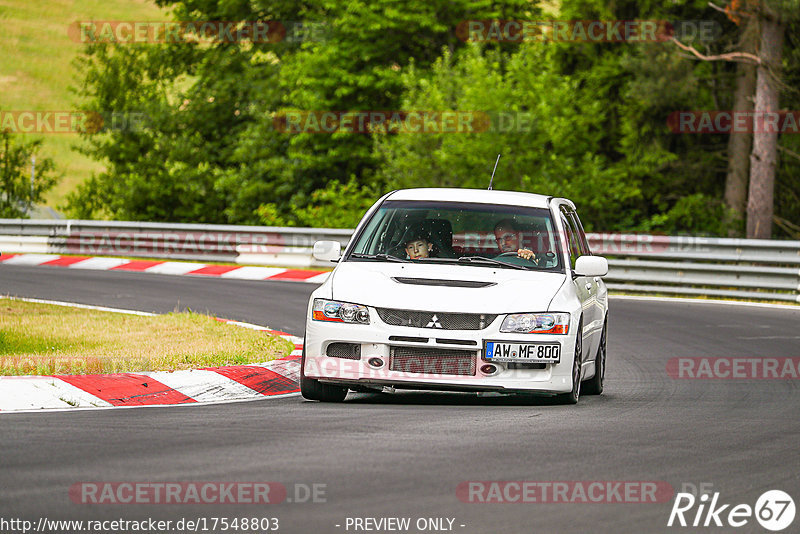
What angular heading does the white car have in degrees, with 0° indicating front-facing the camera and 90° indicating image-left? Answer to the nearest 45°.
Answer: approximately 0°

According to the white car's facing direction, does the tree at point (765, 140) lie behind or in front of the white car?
behind

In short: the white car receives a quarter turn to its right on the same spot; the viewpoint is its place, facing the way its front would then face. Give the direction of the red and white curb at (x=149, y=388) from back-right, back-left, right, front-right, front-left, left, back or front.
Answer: front

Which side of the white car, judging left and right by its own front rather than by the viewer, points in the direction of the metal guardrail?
back
